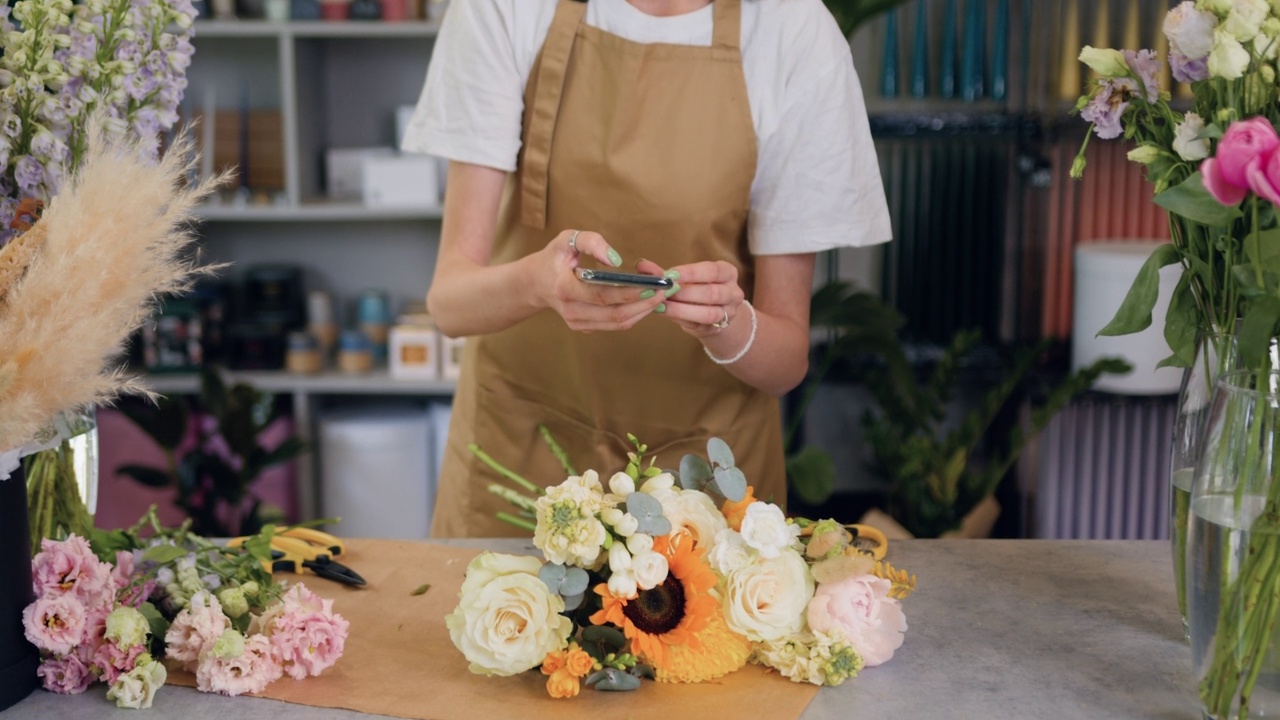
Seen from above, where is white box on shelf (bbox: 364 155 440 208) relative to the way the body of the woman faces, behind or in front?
behind

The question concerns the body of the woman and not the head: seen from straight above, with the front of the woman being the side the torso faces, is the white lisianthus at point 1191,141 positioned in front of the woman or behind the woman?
in front

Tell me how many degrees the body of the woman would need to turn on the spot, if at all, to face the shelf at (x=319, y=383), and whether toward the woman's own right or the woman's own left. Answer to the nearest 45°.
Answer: approximately 135° to the woman's own right

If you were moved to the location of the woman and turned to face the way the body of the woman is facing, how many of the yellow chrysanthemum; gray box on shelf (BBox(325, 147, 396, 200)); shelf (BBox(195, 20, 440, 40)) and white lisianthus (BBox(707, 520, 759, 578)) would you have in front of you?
2

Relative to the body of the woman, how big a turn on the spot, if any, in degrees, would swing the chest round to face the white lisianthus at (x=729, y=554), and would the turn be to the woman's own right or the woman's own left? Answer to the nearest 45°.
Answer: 0° — they already face it

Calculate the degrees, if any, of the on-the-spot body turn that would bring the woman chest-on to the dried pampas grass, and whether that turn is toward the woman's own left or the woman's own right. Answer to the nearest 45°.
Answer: approximately 45° to the woman's own right

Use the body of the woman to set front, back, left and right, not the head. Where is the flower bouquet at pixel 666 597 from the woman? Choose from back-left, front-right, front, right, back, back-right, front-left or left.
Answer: front

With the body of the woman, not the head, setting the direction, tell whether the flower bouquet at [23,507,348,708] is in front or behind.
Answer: in front

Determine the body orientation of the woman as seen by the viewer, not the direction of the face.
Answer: toward the camera
